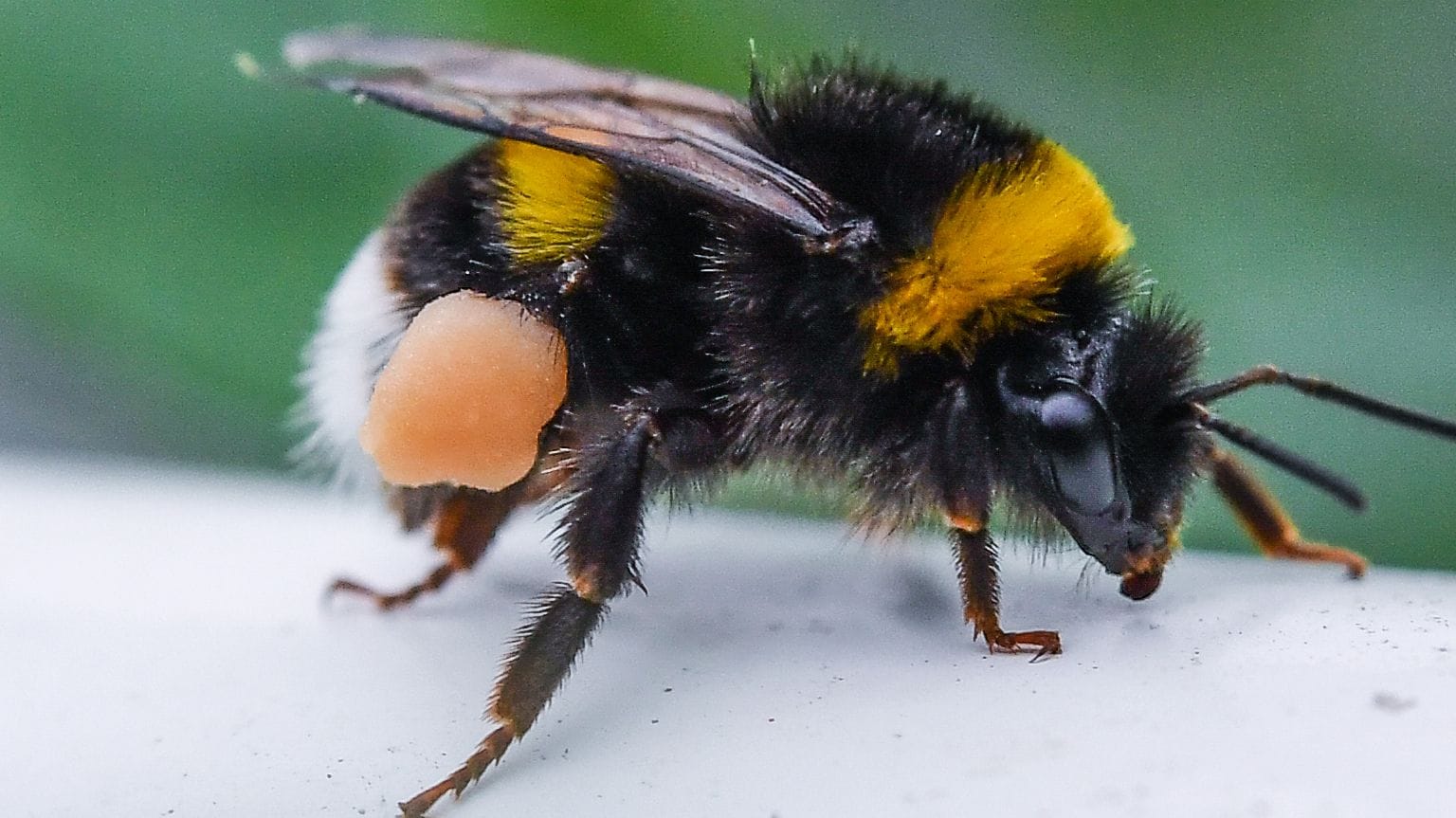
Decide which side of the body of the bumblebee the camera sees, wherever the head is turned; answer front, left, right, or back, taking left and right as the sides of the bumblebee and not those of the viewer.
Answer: right
